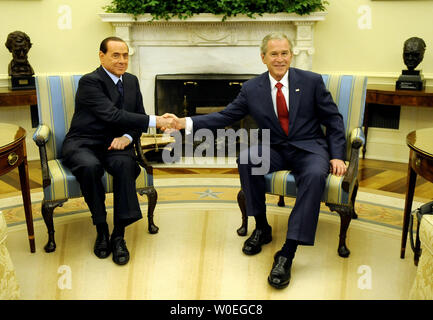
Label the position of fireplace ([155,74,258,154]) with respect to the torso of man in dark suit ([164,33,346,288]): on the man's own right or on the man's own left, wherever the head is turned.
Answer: on the man's own right

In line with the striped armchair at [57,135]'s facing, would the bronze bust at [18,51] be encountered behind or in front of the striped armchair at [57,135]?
behind

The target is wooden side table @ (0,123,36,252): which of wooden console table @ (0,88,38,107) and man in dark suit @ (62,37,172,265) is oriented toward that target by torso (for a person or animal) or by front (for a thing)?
the wooden console table

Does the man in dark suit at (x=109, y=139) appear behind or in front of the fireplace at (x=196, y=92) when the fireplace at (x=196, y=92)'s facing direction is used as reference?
in front

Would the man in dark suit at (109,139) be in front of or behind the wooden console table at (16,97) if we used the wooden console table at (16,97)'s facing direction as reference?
in front

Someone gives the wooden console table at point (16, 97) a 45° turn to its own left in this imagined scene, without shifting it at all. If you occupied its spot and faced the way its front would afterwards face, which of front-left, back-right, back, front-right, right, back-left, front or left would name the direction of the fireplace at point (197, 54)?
front-left

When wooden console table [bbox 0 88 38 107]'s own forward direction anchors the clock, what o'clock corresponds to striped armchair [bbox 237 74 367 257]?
The striped armchair is roughly at 11 o'clock from the wooden console table.

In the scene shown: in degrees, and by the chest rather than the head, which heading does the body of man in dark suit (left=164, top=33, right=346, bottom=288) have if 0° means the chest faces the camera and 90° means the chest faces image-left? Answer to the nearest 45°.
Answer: approximately 45°

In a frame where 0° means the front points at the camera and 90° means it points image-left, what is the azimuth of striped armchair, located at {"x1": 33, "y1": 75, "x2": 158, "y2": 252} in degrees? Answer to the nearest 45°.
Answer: approximately 315°

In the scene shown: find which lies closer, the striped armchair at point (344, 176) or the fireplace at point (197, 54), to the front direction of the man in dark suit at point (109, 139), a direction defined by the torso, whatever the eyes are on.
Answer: the striped armchair

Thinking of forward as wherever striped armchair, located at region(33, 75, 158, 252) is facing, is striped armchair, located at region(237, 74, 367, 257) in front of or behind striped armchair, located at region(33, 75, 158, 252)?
in front

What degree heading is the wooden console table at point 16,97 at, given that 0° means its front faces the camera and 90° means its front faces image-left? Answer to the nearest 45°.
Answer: approximately 0°

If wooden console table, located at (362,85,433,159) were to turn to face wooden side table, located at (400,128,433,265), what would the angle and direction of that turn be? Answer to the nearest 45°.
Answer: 0° — it already faces it

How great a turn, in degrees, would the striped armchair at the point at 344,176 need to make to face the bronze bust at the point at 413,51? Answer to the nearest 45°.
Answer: approximately 135° to its right

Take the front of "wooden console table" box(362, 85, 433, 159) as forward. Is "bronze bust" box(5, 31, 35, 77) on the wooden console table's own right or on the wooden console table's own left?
on the wooden console table's own right
